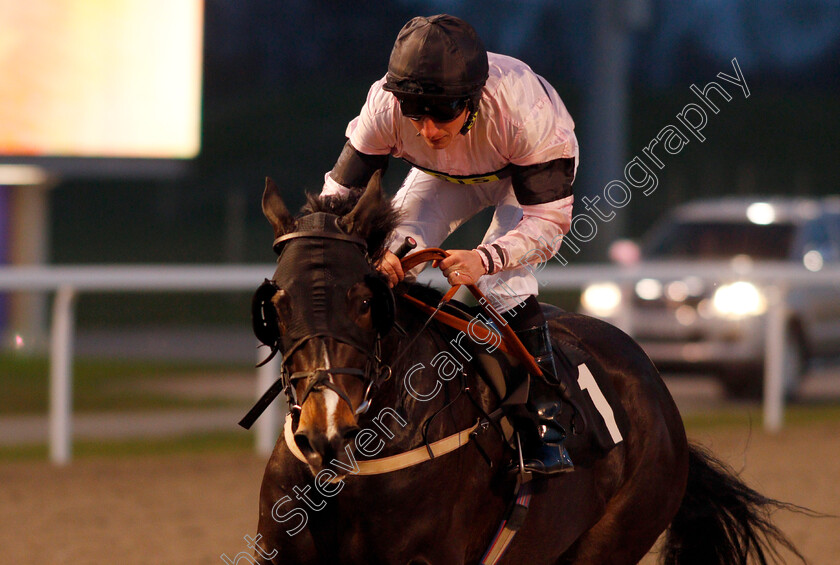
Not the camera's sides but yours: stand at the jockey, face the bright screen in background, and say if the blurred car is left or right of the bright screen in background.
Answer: right

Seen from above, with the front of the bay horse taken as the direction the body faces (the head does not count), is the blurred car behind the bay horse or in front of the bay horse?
behind

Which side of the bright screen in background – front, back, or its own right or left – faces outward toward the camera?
front

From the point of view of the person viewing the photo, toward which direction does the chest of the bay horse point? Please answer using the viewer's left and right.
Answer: facing the viewer and to the left of the viewer

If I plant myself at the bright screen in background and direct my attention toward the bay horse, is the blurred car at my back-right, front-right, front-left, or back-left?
front-left

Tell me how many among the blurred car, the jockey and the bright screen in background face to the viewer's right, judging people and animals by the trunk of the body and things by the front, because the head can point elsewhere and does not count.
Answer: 0

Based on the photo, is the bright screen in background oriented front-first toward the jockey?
yes

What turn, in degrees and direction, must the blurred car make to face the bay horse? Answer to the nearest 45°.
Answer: approximately 45° to its left

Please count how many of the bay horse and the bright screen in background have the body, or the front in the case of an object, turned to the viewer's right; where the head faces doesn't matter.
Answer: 0

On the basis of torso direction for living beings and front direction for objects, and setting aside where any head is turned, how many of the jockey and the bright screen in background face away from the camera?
0

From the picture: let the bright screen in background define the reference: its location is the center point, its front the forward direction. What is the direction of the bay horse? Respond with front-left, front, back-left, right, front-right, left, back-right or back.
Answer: front

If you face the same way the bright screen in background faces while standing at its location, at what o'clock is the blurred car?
The blurred car is roughly at 10 o'clock from the bright screen in background.

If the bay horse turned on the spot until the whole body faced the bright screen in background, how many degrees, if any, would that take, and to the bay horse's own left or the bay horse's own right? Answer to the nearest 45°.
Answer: approximately 90° to the bay horse's own right
